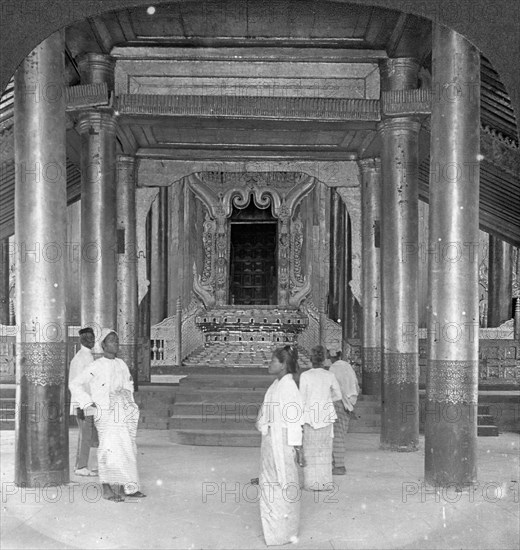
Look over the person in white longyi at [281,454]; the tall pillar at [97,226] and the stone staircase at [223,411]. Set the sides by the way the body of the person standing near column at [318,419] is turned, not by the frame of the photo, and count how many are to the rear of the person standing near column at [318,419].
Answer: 1

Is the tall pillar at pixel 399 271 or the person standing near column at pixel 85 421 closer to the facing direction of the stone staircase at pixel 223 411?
the person standing near column

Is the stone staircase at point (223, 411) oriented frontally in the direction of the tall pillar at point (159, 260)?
no

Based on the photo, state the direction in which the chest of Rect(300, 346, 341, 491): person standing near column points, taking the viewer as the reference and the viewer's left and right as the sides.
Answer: facing away from the viewer

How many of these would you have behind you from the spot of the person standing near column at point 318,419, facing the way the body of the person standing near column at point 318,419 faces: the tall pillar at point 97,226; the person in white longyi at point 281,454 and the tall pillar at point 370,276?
1

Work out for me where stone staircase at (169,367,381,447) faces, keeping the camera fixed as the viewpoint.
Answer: facing the viewer

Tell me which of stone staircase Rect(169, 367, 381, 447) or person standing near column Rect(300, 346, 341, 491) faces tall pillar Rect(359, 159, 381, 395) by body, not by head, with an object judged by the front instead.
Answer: the person standing near column

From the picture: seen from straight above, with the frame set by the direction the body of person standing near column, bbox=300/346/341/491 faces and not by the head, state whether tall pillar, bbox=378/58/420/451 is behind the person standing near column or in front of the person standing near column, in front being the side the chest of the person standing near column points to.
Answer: in front

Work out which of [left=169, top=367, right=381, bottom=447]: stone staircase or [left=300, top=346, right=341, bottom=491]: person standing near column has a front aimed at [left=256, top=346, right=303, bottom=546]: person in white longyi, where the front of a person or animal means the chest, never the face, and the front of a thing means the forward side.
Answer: the stone staircase

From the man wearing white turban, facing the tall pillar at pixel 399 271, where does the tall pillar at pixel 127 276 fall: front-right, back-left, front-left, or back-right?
front-left

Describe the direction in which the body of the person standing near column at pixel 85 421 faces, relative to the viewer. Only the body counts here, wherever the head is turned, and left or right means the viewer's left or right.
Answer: facing to the right of the viewer

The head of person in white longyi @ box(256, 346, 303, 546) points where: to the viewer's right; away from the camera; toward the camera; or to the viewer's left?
to the viewer's left
